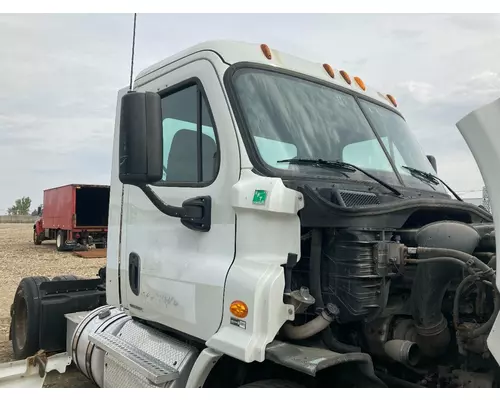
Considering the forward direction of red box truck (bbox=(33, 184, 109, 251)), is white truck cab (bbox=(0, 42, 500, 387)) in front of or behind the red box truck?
behind

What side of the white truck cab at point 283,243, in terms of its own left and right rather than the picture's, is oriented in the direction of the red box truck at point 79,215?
back

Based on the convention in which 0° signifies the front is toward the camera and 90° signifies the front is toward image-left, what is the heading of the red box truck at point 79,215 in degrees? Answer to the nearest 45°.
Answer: approximately 135°

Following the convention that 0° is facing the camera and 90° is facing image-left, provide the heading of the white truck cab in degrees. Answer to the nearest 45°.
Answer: approximately 315°

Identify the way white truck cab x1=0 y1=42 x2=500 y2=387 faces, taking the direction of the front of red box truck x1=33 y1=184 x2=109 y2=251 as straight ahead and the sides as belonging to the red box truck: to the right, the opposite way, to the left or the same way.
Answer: the opposite way
